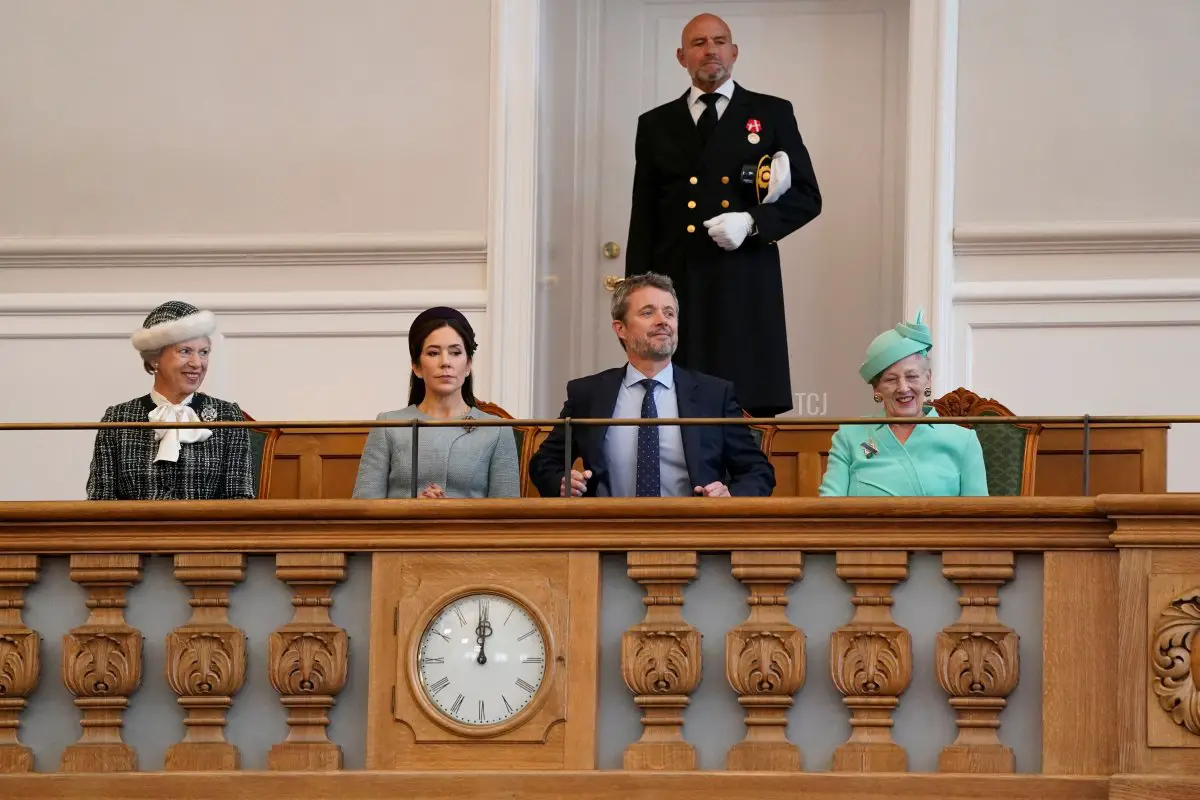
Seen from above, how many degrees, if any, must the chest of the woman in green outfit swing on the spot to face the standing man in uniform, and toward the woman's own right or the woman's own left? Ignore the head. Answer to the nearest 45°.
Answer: approximately 180°

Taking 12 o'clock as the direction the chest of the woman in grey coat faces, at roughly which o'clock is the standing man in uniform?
The standing man in uniform is roughly at 7 o'clock from the woman in grey coat.

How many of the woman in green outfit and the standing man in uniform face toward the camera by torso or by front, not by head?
2

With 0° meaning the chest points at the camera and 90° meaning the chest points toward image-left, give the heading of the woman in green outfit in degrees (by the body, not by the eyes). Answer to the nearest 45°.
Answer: approximately 0°

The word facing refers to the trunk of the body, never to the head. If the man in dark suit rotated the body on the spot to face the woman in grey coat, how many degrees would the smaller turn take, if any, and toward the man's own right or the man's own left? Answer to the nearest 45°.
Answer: approximately 90° to the man's own right

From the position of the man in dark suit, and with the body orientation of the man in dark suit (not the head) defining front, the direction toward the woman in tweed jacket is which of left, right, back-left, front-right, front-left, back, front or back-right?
right

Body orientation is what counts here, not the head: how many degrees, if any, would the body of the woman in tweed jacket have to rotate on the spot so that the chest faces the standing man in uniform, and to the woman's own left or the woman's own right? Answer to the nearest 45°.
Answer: approximately 135° to the woman's own left
